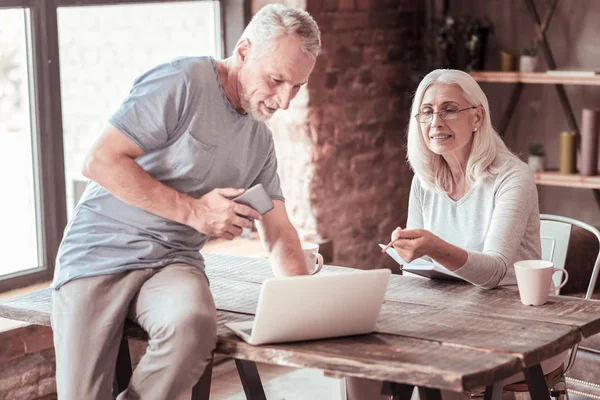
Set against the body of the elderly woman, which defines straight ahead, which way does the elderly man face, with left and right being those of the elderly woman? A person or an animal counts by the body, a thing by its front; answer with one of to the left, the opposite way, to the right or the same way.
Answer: to the left

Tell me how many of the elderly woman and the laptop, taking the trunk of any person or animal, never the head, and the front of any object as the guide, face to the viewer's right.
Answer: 0

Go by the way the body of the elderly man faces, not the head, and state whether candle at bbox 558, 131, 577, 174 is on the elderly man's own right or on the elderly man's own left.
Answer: on the elderly man's own left

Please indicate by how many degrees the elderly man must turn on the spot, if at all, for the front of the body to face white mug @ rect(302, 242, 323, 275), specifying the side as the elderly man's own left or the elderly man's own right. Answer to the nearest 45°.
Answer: approximately 90° to the elderly man's own left

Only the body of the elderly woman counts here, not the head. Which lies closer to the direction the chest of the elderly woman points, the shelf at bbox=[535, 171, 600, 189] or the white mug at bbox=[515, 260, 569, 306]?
the white mug

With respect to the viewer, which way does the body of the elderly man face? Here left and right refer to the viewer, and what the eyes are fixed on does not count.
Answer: facing the viewer and to the right of the viewer

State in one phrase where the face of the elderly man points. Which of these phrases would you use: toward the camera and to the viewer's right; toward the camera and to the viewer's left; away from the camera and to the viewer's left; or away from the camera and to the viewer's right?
toward the camera and to the viewer's right

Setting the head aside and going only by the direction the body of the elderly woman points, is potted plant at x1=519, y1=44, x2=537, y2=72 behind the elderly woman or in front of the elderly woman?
behind

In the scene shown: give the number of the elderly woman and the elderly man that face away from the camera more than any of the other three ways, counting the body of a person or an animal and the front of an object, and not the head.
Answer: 0

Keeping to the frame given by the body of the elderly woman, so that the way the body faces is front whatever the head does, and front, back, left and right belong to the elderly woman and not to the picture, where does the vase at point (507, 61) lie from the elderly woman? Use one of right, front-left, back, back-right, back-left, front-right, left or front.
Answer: back-right

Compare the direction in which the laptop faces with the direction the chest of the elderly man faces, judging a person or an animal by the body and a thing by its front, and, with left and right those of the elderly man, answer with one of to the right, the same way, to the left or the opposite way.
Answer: the opposite way

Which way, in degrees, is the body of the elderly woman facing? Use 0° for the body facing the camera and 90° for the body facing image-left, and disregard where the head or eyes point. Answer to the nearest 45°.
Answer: approximately 45°

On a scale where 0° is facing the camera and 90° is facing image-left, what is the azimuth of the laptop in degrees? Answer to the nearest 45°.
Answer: approximately 135°
